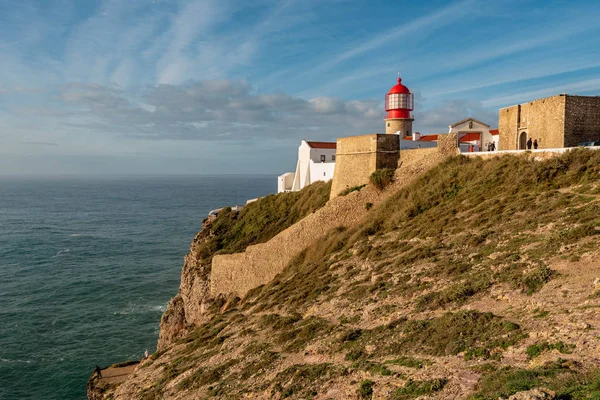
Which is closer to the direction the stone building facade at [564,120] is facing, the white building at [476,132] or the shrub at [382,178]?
the shrub

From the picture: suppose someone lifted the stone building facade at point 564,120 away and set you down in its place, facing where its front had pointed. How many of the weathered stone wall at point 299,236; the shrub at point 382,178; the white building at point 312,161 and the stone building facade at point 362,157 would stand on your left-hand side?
0

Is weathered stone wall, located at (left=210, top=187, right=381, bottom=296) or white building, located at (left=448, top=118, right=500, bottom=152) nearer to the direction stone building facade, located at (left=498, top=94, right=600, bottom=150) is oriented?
the weathered stone wall

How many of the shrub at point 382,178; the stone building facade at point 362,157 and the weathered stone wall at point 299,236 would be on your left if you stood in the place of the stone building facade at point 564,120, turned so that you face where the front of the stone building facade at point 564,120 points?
0

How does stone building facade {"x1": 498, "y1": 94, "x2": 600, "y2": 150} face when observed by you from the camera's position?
facing the viewer and to the left of the viewer

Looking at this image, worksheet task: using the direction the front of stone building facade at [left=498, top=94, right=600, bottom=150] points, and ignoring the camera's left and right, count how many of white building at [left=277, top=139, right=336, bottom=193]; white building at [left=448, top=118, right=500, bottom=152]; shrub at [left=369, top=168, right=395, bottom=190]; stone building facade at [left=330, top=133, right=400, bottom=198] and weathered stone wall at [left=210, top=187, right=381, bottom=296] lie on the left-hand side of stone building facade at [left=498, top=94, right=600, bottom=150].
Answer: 0

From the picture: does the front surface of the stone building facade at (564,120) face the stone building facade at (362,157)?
no

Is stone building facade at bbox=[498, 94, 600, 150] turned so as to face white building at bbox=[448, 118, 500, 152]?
no

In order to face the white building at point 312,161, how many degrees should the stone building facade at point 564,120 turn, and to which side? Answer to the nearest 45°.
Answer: approximately 90° to its right

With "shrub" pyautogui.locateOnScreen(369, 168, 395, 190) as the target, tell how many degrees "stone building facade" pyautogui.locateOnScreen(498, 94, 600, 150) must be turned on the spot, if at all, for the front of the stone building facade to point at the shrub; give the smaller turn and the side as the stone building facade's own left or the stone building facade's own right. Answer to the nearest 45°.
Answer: approximately 45° to the stone building facade's own right
